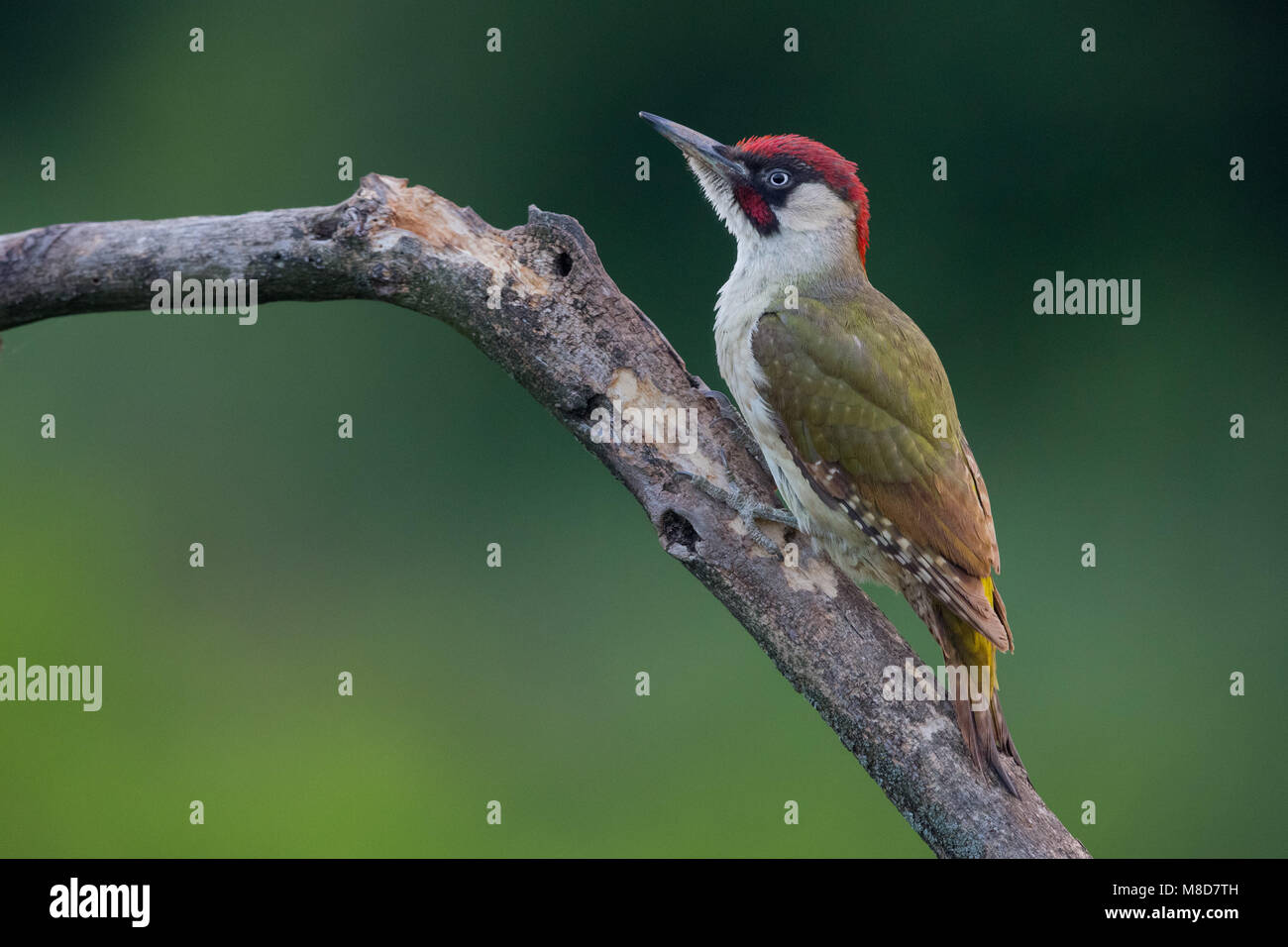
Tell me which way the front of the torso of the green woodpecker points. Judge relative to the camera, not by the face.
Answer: to the viewer's left
